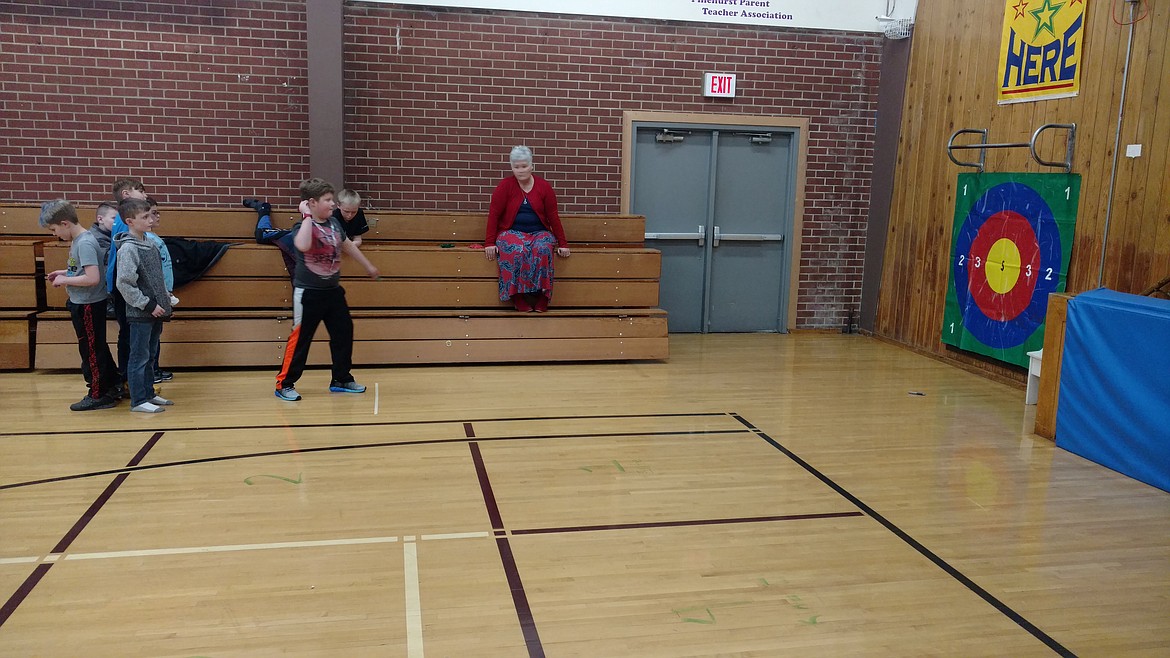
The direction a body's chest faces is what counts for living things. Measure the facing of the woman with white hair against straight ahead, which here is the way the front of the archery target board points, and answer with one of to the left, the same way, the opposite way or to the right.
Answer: to the left

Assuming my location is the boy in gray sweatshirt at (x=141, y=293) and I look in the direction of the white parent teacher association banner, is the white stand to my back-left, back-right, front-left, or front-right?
front-right

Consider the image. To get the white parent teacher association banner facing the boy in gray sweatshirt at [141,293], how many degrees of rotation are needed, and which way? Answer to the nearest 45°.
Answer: approximately 45° to its right

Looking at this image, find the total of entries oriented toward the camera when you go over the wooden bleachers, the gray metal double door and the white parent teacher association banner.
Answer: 3

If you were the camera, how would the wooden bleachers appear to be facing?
facing the viewer

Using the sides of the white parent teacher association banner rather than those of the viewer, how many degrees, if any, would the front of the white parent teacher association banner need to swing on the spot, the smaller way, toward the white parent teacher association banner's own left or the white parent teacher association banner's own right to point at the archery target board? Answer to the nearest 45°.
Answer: approximately 45° to the white parent teacher association banner's own left

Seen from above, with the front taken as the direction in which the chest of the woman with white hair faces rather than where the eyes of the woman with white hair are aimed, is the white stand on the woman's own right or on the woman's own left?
on the woman's own left

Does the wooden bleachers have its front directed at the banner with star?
no

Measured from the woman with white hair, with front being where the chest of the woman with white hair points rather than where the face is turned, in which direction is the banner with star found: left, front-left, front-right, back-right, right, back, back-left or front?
left

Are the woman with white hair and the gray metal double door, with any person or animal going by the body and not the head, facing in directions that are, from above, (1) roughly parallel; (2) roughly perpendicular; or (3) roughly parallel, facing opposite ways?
roughly parallel

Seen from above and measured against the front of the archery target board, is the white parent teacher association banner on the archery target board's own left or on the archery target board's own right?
on the archery target board's own right

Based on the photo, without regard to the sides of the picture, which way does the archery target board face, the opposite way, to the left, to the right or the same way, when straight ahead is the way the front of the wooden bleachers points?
to the right

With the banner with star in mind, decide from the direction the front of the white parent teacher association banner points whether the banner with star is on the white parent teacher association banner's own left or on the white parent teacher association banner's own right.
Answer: on the white parent teacher association banner's own left

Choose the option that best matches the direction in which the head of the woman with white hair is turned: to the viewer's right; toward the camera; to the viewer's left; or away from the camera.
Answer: toward the camera

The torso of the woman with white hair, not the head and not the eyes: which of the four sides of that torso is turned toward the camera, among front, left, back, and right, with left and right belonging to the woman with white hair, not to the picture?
front

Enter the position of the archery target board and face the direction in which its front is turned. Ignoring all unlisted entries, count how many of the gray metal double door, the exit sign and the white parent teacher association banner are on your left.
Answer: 0

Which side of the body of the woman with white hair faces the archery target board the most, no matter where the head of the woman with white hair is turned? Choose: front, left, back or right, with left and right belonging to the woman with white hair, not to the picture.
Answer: left
